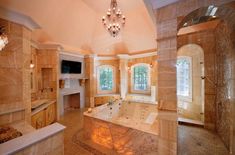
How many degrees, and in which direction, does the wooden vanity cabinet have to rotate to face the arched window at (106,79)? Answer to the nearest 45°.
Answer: approximately 90° to its left

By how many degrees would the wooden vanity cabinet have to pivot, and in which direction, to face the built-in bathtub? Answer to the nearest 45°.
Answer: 0° — it already faces it

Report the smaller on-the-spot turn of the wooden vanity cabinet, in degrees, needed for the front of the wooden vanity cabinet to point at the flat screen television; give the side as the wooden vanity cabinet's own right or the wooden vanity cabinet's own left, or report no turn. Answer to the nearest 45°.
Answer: approximately 90° to the wooden vanity cabinet's own left

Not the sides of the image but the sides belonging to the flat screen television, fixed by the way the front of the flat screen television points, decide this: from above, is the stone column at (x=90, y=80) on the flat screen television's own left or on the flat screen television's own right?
on the flat screen television's own left

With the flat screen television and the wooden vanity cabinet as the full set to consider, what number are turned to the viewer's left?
0

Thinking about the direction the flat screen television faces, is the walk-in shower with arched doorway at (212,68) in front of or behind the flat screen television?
in front

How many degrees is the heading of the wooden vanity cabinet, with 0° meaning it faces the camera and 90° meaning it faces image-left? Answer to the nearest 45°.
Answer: approximately 315°

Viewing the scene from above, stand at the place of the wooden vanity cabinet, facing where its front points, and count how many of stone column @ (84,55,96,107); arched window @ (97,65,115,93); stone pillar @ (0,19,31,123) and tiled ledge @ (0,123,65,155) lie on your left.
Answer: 2

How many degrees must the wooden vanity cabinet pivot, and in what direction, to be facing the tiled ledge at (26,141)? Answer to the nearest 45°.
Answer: approximately 45° to its right

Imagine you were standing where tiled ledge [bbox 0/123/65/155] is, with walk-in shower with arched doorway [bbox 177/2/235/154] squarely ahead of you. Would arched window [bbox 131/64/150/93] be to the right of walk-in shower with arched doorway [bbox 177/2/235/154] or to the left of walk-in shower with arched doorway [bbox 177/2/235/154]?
left
